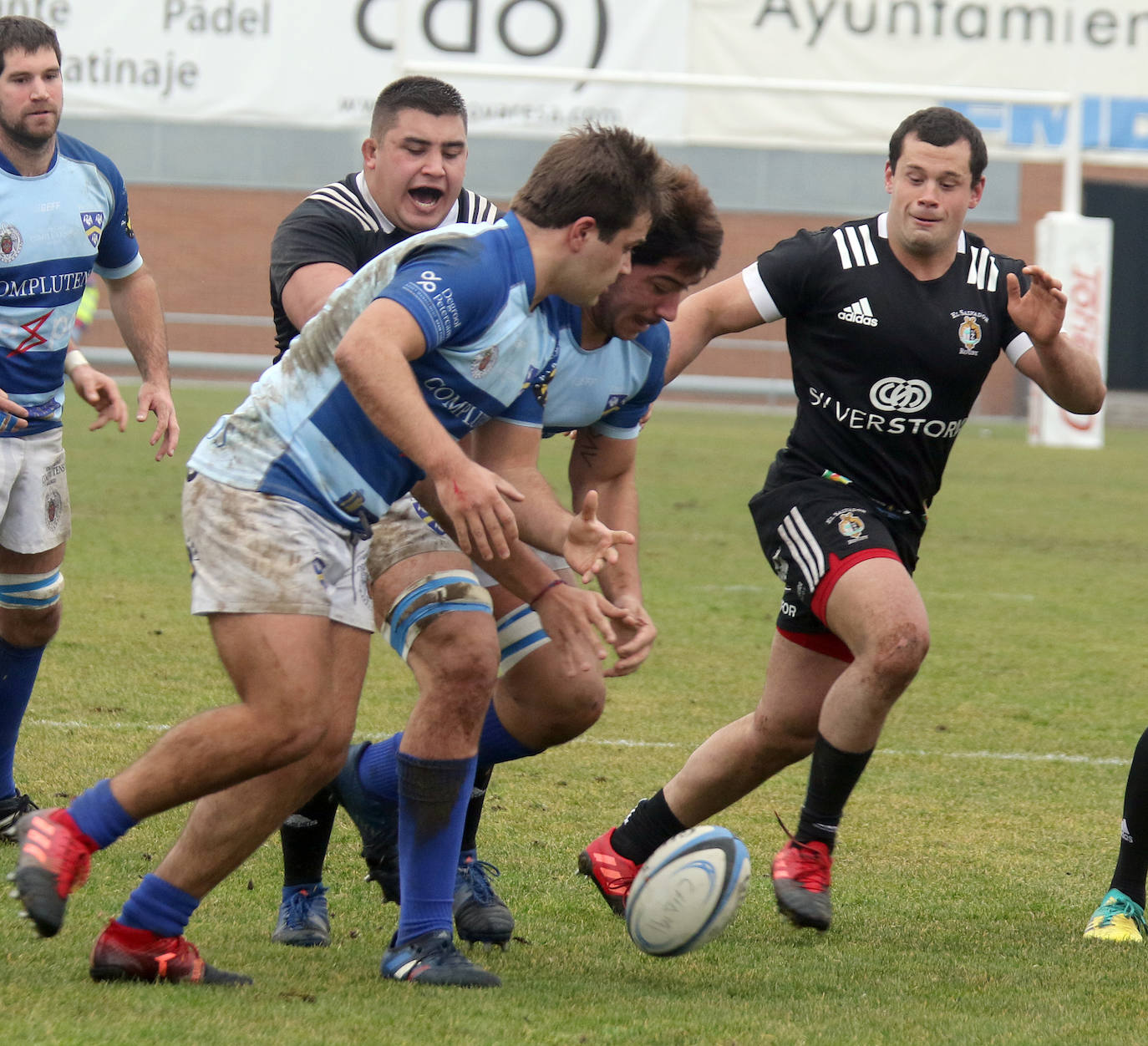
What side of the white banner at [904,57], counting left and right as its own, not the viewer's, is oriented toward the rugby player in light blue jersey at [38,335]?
front

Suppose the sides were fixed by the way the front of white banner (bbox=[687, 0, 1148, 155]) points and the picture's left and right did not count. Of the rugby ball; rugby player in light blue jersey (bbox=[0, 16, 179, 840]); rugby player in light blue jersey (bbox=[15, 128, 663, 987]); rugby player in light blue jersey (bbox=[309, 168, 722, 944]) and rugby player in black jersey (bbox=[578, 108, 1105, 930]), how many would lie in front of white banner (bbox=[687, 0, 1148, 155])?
5

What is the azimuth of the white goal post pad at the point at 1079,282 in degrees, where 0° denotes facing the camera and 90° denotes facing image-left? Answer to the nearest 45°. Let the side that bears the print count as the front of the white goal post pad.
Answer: approximately 0°

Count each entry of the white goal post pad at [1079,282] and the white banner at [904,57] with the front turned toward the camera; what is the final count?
2

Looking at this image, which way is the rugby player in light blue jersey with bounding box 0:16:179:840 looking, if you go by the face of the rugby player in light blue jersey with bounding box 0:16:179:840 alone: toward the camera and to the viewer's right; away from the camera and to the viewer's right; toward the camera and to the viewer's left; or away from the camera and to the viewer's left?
toward the camera and to the viewer's right

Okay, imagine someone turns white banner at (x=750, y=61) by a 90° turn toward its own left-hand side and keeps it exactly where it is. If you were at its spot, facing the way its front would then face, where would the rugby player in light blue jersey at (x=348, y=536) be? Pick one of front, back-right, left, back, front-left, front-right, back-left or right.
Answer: right

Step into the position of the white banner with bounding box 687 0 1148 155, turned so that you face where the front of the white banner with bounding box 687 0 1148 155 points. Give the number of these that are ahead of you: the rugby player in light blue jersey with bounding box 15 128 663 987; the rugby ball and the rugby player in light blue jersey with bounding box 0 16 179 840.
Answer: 3
